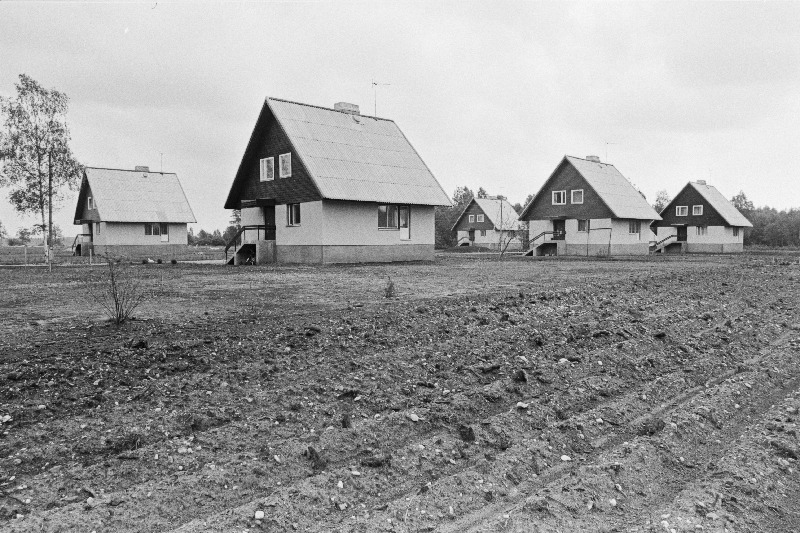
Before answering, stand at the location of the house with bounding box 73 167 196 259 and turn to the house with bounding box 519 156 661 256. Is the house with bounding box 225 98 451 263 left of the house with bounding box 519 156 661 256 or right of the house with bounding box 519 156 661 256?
right

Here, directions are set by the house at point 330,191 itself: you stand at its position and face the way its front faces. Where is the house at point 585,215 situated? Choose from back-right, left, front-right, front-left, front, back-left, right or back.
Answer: back

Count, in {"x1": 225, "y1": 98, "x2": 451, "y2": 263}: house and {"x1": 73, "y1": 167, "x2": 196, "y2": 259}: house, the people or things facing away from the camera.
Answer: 0

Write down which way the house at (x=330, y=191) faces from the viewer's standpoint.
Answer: facing the viewer and to the left of the viewer

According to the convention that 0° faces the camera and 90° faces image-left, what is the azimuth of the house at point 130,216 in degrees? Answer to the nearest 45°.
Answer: approximately 90°

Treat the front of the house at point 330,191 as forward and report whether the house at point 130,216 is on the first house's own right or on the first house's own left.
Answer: on the first house's own right

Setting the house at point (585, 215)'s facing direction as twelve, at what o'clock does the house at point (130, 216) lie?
the house at point (130, 216) is roughly at 1 o'clock from the house at point (585, 215).

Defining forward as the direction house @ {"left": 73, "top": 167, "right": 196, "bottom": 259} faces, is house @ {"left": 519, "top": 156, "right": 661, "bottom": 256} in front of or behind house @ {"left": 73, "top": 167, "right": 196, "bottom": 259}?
behind

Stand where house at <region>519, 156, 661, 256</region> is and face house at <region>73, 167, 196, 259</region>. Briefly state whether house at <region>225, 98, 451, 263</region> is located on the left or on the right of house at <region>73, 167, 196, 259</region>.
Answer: left

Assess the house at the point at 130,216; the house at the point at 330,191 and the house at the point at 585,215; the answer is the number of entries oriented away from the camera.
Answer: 0

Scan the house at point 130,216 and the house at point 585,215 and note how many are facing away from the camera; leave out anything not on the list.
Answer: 0

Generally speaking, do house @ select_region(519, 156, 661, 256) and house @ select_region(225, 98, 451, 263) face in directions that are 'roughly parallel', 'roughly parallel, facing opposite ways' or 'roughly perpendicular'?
roughly parallel

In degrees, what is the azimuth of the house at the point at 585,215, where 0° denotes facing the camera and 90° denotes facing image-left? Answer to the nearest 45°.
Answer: approximately 45°
